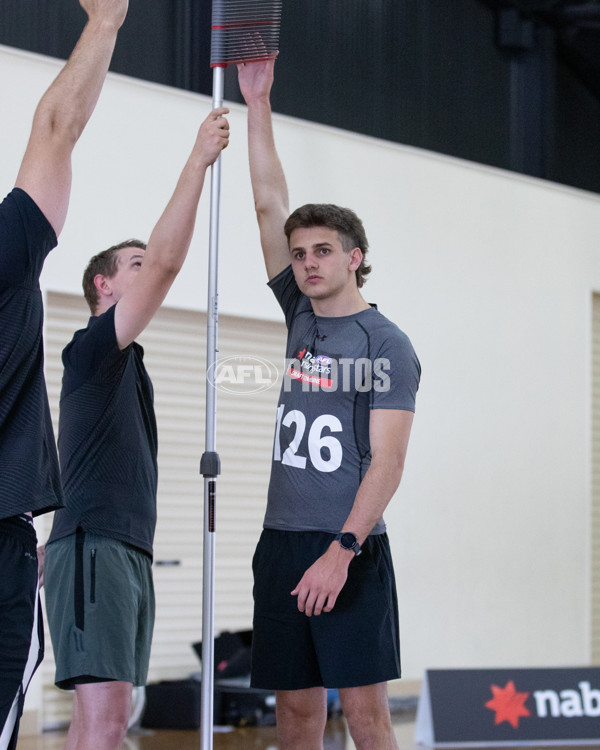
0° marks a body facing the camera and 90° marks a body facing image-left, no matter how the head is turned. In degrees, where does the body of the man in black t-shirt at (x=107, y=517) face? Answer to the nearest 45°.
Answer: approximately 270°

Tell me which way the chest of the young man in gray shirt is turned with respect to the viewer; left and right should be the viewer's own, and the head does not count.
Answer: facing the viewer and to the left of the viewer

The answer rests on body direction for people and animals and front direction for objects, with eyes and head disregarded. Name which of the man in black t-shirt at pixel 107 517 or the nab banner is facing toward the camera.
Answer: the nab banner

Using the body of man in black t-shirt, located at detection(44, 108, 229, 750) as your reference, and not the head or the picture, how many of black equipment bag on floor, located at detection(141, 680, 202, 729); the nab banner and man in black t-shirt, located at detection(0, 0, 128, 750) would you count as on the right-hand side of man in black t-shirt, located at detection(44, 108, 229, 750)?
1

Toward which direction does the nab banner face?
toward the camera

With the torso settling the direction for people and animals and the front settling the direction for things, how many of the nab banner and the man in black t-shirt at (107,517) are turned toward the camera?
1

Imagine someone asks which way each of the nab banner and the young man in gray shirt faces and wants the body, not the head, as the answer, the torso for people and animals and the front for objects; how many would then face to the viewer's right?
0

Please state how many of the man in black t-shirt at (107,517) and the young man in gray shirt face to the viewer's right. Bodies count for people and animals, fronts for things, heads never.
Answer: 1

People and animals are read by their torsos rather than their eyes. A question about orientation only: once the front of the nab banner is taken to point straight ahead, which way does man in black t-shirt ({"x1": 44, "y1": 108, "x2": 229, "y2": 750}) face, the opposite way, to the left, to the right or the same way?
to the left

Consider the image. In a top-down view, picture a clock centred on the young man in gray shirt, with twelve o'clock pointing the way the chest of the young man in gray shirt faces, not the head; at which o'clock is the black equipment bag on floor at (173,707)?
The black equipment bag on floor is roughly at 4 o'clock from the young man in gray shirt.

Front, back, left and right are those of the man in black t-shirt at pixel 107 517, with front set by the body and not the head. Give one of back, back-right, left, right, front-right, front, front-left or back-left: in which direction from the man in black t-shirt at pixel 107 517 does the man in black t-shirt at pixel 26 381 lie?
right
